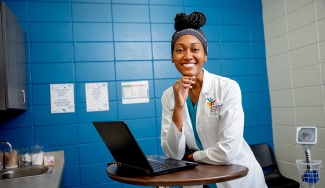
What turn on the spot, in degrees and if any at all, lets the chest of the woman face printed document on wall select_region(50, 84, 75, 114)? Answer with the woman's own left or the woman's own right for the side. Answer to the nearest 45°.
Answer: approximately 90° to the woman's own right

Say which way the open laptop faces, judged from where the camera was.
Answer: facing away from the viewer and to the right of the viewer

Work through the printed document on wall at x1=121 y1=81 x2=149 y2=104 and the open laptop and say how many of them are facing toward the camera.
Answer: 1

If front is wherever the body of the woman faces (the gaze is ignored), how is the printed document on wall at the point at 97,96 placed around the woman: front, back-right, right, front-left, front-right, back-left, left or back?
right

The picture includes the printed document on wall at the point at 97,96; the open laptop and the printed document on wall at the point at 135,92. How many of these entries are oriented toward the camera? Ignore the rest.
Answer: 2

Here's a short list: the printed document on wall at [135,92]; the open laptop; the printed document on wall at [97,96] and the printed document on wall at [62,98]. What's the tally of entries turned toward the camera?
3

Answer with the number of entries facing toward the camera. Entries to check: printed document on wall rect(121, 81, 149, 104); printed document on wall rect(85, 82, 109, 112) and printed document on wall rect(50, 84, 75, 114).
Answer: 3

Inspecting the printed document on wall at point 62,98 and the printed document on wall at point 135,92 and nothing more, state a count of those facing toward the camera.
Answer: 2

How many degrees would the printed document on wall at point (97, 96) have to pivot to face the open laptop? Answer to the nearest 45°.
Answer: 0° — it already faces it

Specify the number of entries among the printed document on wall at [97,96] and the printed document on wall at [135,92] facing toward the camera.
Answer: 2
